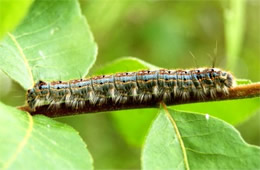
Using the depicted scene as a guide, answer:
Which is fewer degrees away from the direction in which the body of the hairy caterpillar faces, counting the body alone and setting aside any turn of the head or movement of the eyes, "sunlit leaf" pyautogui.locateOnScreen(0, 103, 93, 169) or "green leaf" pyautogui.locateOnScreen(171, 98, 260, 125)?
the green leaf

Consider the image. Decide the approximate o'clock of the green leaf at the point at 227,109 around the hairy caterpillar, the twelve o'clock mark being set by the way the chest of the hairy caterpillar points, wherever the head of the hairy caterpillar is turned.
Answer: The green leaf is roughly at 12 o'clock from the hairy caterpillar.

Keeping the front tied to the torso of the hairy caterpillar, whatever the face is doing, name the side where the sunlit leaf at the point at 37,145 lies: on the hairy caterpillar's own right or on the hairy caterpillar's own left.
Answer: on the hairy caterpillar's own right

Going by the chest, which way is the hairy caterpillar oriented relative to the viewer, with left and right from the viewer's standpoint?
facing to the right of the viewer
